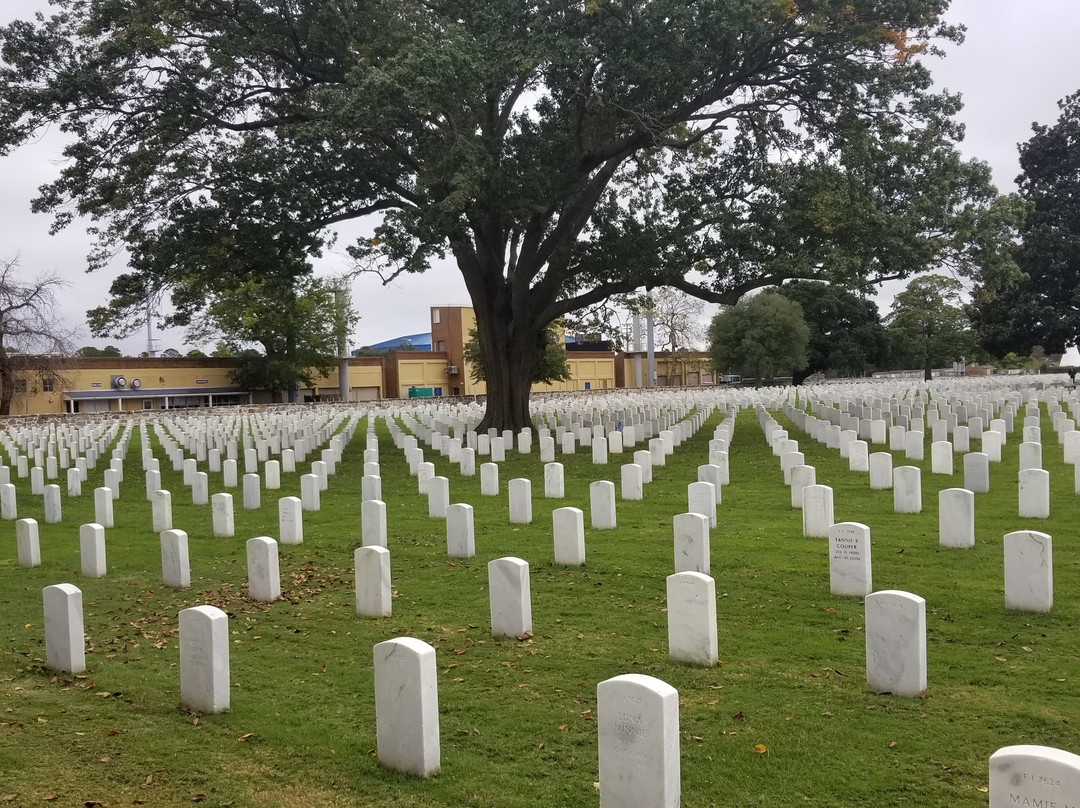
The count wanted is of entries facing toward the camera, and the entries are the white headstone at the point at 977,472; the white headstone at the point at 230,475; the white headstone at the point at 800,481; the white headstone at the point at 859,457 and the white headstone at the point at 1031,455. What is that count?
5

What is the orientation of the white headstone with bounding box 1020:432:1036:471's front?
toward the camera

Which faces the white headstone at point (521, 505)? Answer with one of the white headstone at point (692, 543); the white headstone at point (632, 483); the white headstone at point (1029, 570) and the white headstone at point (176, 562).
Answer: the white headstone at point (632, 483)

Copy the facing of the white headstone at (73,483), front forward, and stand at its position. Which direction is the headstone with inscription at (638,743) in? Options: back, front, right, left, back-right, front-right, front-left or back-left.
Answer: front

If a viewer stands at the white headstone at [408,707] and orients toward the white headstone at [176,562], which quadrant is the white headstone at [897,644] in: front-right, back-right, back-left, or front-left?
back-right

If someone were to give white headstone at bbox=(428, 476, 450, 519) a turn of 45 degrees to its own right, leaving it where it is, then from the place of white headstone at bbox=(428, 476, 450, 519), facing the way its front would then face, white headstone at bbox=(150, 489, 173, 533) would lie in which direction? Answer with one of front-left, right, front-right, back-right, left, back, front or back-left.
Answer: front

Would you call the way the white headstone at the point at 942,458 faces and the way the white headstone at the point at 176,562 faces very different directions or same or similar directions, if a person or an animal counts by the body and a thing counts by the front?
same or similar directions

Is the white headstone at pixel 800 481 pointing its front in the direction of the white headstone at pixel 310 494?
no

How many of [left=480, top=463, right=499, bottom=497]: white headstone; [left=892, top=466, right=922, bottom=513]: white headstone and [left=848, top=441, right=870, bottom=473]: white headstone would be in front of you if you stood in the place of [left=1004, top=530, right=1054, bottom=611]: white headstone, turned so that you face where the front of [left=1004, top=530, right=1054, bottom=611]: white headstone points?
0

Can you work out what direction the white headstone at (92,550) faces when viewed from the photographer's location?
facing the viewer and to the left of the viewer

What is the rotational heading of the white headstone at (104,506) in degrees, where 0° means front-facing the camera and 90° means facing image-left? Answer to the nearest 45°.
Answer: approximately 45°

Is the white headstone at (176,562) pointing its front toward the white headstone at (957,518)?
no

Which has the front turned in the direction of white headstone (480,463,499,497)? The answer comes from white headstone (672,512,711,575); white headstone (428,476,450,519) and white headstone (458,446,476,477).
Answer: white headstone (458,446,476,477)

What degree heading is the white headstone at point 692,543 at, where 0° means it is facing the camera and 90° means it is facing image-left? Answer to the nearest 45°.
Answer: approximately 45°

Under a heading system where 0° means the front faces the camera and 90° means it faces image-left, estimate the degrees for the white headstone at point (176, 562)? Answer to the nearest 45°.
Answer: approximately 45°

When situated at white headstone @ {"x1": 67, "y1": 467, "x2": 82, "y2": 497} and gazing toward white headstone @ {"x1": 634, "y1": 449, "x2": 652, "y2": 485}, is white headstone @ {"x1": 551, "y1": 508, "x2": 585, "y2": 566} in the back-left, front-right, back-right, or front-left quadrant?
front-right

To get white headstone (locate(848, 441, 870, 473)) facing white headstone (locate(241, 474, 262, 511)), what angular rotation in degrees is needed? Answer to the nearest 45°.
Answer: approximately 45° to its right

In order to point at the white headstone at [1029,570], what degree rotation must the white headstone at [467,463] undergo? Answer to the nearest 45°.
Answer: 0° — it already faces it

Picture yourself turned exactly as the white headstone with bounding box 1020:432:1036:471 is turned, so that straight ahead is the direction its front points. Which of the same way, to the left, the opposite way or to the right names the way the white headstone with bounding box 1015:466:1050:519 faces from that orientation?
the same way

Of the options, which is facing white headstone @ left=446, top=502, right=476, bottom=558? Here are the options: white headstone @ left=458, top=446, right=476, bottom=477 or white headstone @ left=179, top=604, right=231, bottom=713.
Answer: white headstone @ left=458, top=446, right=476, bottom=477

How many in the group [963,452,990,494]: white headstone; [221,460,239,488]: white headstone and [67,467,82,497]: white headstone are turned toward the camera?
3

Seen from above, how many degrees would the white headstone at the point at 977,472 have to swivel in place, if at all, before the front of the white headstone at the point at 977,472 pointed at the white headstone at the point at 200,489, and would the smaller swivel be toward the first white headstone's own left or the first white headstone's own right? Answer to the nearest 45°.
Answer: approximately 90° to the first white headstone's own right
